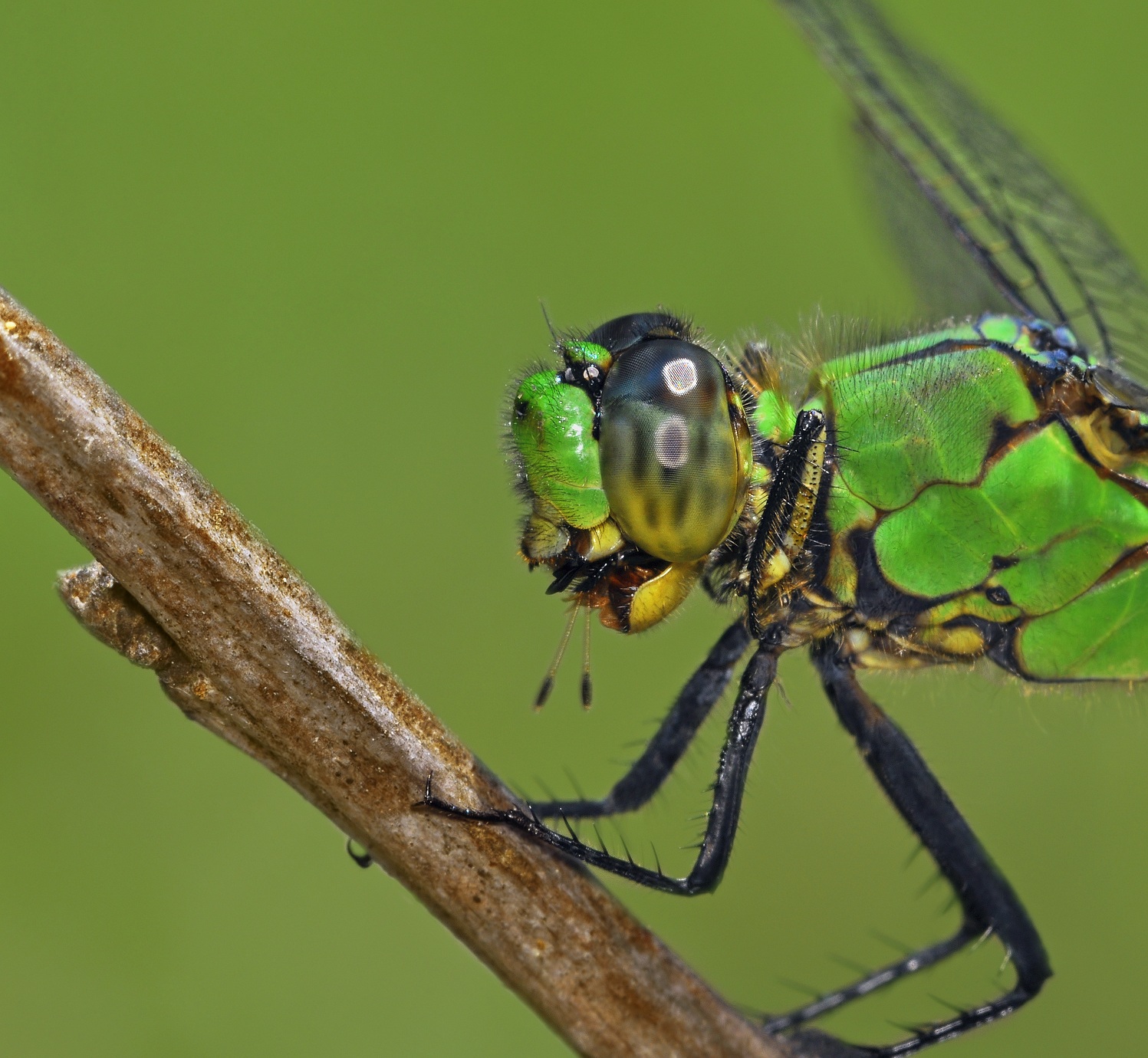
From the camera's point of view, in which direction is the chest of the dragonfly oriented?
to the viewer's left
